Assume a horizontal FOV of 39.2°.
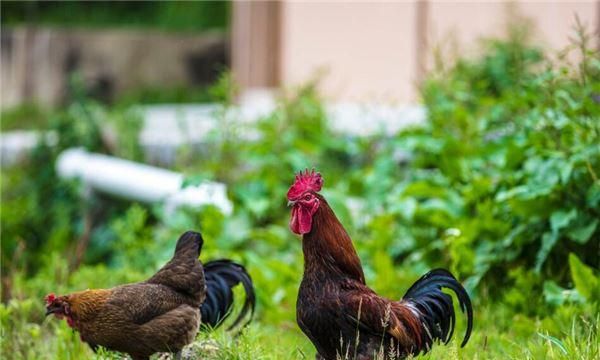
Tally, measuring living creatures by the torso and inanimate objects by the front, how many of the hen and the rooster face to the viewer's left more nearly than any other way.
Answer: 2

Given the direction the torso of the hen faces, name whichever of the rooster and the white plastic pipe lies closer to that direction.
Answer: the white plastic pipe

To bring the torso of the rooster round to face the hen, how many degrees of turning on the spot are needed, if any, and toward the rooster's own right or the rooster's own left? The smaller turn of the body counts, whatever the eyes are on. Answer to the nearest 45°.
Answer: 0° — it already faces it

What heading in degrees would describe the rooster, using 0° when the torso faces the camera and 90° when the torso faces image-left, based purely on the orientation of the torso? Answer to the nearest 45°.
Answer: approximately 90°

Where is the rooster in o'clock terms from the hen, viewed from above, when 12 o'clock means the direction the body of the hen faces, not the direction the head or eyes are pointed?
The rooster is roughly at 7 o'clock from the hen.

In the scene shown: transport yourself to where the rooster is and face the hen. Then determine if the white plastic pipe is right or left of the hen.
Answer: right

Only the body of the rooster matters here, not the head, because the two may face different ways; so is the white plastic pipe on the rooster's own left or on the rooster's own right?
on the rooster's own right

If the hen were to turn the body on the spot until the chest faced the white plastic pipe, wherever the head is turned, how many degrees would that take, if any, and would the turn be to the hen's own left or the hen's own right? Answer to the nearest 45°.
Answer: approximately 90° to the hen's own right

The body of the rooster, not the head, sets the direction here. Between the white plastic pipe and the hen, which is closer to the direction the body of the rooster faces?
the hen

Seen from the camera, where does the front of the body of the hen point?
to the viewer's left
